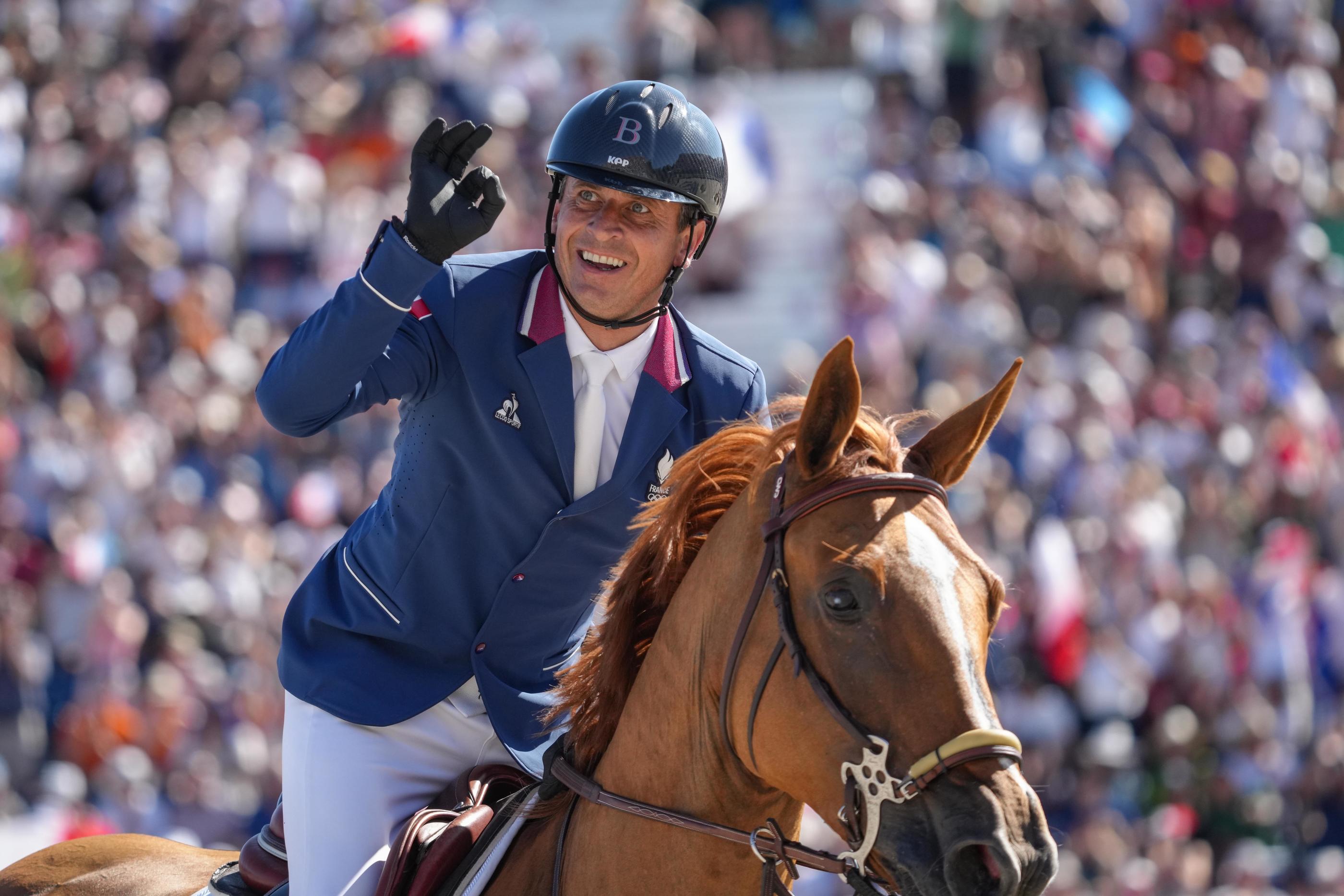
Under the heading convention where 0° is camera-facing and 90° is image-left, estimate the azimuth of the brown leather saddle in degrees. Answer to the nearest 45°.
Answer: approximately 315°

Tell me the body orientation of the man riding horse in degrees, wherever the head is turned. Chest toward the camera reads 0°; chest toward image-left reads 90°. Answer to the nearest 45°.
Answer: approximately 315°

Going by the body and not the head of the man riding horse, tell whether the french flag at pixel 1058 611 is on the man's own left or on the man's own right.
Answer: on the man's own left
